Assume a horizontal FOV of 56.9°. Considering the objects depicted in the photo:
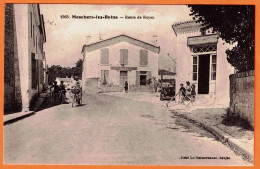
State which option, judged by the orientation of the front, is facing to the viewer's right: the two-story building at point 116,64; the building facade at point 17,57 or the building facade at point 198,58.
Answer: the building facade at point 17,57

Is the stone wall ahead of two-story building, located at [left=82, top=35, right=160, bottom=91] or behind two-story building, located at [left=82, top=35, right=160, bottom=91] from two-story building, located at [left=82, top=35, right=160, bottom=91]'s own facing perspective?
ahead

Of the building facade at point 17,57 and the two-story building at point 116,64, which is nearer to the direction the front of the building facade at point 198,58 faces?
the building facade

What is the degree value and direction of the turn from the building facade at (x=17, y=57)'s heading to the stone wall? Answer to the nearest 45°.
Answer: approximately 45° to its right

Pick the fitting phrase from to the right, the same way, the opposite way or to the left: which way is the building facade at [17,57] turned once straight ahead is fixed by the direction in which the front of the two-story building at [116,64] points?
to the left

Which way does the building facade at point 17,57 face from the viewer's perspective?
to the viewer's right

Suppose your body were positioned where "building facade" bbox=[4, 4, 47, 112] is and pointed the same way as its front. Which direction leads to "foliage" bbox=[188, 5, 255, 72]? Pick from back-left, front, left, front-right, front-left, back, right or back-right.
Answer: front-right

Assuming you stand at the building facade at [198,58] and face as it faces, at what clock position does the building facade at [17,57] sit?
the building facade at [17,57] is roughly at 12 o'clock from the building facade at [198,58].

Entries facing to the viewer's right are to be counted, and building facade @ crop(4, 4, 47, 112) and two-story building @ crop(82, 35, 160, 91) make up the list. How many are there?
1

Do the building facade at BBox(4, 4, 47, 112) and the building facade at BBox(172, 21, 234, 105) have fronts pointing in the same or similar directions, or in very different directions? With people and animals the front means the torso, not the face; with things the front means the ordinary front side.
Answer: very different directions

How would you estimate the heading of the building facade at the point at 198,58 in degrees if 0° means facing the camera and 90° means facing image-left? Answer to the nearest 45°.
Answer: approximately 45°

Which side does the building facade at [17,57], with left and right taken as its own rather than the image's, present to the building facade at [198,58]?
front
